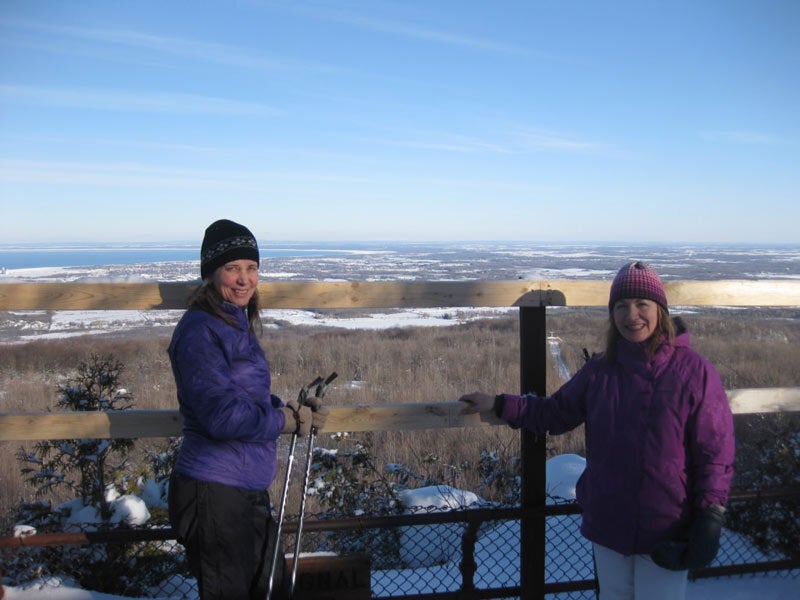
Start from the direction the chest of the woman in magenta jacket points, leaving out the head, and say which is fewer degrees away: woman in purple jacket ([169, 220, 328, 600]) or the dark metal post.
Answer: the woman in purple jacket

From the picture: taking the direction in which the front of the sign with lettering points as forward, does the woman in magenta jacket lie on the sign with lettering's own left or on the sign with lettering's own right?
on the sign with lettering's own left

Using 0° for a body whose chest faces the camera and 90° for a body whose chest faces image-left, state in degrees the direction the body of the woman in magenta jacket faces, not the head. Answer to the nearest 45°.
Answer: approximately 45°

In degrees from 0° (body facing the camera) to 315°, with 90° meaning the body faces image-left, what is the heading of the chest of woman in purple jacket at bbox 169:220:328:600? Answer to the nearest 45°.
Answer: approximately 270°

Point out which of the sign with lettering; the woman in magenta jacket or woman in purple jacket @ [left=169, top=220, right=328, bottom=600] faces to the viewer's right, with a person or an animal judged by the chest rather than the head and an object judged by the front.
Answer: the woman in purple jacket
